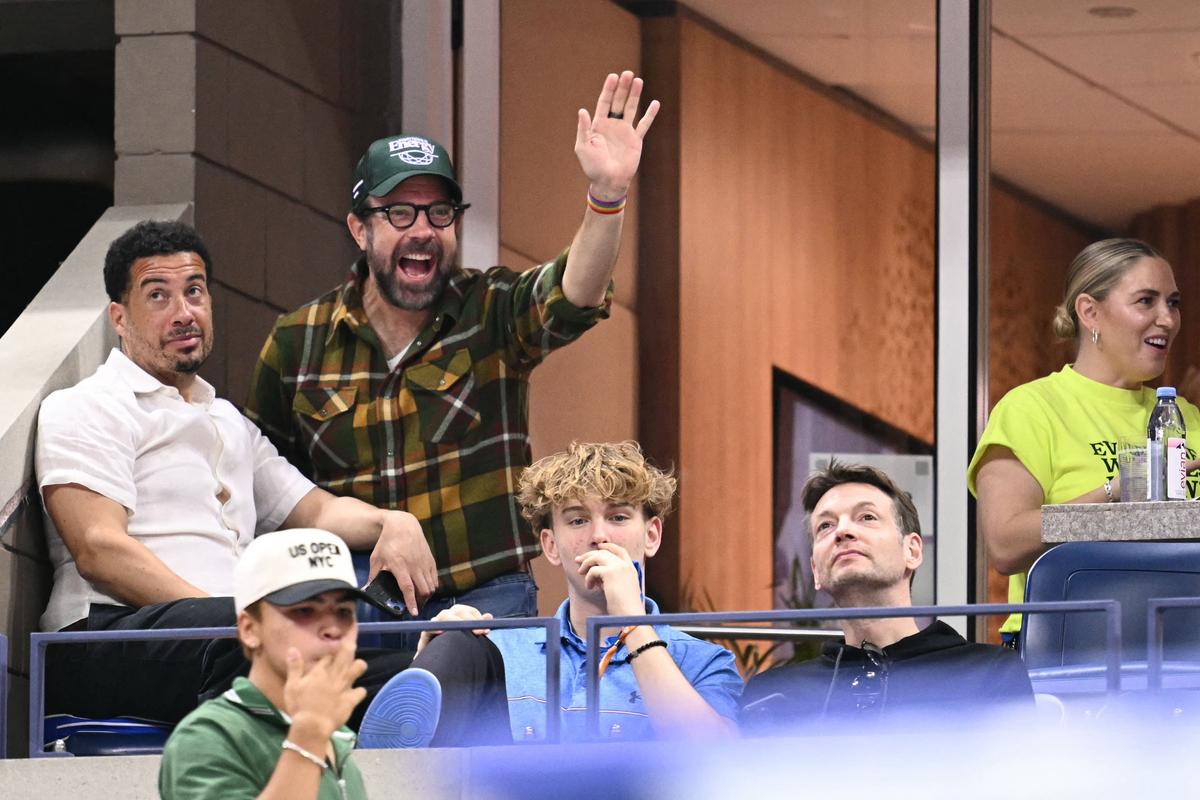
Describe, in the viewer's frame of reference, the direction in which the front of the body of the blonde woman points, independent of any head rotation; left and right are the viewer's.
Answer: facing the viewer and to the right of the viewer

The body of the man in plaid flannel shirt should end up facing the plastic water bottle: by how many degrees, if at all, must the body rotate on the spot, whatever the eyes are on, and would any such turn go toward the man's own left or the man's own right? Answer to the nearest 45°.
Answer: approximately 45° to the man's own left

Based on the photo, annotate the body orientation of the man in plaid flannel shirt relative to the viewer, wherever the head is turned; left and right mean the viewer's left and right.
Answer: facing the viewer

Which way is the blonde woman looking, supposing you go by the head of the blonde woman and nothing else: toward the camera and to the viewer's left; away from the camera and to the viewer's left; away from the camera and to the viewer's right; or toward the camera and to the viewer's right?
toward the camera and to the viewer's right

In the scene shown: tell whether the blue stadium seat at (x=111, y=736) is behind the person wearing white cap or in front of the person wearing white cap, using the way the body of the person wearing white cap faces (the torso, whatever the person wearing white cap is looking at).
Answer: behind

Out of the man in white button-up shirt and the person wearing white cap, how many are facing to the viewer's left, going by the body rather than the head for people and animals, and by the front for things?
0

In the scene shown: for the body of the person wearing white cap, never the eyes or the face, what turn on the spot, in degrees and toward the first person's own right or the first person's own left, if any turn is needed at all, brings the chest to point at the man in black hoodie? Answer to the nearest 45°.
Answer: approximately 90° to the first person's own left

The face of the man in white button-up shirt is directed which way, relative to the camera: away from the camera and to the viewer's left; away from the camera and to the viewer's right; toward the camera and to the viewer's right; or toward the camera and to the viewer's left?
toward the camera and to the viewer's right

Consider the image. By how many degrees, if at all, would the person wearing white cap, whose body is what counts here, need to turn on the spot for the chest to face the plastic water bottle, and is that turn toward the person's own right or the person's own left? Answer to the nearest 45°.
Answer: approximately 90° to the person's own left

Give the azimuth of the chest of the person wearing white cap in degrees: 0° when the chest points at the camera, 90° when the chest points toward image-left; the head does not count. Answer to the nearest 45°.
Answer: approximately 315°

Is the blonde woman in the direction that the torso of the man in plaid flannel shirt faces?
no

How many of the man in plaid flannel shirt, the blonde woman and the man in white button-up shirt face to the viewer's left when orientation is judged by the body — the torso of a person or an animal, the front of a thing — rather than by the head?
0

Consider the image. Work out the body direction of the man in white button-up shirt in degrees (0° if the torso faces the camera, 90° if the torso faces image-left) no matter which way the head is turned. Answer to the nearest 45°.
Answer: approximately 315°

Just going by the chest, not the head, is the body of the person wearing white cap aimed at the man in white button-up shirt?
no

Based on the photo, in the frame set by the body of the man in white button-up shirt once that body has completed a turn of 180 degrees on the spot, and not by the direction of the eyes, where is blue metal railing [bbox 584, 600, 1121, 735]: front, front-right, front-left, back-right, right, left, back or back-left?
back

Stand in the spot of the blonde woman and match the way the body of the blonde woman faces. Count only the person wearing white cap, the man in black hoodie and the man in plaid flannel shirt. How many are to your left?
0

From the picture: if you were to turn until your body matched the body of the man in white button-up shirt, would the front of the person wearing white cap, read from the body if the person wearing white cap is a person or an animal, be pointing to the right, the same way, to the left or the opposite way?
the same way
